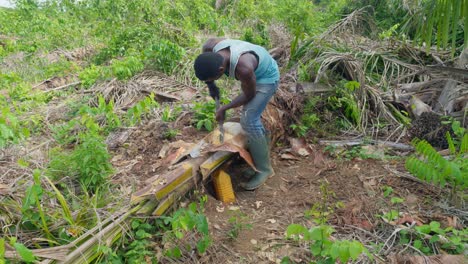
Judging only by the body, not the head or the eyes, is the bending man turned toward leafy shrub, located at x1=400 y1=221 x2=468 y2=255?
no

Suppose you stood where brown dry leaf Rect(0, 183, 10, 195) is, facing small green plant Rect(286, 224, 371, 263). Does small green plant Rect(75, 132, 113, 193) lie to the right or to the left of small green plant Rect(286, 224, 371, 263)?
left

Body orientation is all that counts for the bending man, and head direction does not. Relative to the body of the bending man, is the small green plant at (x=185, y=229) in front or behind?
in front

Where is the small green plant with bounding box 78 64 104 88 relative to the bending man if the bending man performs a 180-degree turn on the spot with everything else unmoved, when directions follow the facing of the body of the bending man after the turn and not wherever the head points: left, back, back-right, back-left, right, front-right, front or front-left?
left

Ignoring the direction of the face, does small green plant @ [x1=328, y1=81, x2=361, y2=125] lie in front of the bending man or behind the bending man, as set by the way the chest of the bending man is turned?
behind

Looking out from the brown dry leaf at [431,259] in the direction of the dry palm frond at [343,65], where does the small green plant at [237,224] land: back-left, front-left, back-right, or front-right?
front-left

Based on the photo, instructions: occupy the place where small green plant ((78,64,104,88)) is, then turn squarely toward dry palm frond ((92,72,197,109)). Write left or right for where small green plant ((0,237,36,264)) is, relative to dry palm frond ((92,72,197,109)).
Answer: right

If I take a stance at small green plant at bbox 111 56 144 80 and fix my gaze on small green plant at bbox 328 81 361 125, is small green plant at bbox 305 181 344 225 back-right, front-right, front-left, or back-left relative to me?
front-right

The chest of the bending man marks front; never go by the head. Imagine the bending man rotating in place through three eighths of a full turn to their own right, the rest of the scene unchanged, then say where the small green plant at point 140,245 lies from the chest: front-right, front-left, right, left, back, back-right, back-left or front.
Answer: back-left

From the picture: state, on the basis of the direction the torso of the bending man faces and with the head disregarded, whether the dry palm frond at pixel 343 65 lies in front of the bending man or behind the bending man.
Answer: behind

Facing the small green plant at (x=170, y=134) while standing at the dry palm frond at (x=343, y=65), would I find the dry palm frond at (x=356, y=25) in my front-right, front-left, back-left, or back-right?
back-right

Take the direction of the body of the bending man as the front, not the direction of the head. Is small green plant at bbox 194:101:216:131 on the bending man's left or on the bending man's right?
on the bending man's right

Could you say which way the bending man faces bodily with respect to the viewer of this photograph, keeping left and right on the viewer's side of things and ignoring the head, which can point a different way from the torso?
facing the viewer and to the left of the viewer

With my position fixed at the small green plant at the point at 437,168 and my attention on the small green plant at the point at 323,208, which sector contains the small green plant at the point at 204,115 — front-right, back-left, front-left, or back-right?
front-right

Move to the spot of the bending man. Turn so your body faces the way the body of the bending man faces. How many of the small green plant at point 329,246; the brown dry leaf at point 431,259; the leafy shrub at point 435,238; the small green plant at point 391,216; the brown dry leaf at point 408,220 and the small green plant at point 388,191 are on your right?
0

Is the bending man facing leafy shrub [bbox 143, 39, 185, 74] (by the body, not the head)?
no

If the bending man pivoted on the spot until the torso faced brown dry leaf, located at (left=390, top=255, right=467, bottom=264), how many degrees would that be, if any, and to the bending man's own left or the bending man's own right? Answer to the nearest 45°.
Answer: approximately 90° to the bending man's own left

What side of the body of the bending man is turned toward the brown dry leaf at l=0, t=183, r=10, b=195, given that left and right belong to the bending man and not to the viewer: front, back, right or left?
front

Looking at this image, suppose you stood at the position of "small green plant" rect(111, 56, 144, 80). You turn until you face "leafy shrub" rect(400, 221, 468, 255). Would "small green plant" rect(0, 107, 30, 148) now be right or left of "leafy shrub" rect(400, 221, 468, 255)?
right
